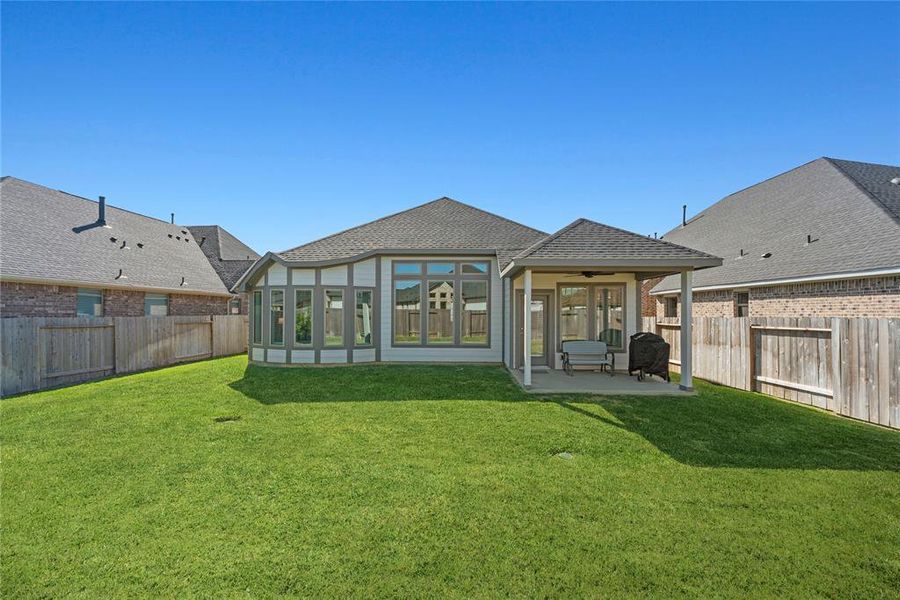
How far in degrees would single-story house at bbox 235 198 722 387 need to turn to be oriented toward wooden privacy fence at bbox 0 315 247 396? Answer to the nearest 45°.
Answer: approximately 90° to its left

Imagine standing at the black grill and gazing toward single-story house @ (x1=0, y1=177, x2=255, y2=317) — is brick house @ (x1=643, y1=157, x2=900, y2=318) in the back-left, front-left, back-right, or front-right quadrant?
back-right

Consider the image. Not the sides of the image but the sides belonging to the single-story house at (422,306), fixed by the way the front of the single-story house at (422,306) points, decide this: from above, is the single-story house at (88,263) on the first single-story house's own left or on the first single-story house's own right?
on the first single-story house's own left

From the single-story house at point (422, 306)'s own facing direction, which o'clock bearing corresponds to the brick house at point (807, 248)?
The brick house is roughly at 3 o'clock from the single-story house.

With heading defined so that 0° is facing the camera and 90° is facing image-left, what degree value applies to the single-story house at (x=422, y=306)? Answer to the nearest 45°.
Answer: approximately 180°

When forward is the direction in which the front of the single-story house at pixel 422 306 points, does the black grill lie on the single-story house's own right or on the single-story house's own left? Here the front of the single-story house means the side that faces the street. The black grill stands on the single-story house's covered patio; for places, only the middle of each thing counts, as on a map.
on the single-story house's own right
